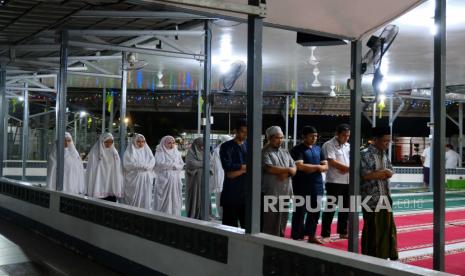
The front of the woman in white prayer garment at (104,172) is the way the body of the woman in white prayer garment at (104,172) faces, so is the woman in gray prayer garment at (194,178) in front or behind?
in front

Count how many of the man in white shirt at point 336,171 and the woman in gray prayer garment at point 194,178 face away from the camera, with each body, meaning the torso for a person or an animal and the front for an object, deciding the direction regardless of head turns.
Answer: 0

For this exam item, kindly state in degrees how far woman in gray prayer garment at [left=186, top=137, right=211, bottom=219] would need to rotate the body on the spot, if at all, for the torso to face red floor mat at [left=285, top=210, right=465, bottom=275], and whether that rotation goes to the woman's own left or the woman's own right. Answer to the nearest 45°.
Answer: approximately 45° to the woman's own left

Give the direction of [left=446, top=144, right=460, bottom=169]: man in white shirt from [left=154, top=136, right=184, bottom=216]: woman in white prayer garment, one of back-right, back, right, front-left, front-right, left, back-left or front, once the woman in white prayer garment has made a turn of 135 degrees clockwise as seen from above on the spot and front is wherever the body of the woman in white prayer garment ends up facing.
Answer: back-right

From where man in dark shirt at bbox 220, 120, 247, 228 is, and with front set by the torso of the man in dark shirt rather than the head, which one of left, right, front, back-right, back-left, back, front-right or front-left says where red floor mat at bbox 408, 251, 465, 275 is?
front-left

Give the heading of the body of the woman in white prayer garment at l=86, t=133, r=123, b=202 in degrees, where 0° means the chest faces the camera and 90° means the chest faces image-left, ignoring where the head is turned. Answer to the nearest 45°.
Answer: approximately 315°

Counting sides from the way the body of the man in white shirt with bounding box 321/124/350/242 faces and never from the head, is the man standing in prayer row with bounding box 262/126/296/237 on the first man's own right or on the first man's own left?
on the first man's own right
